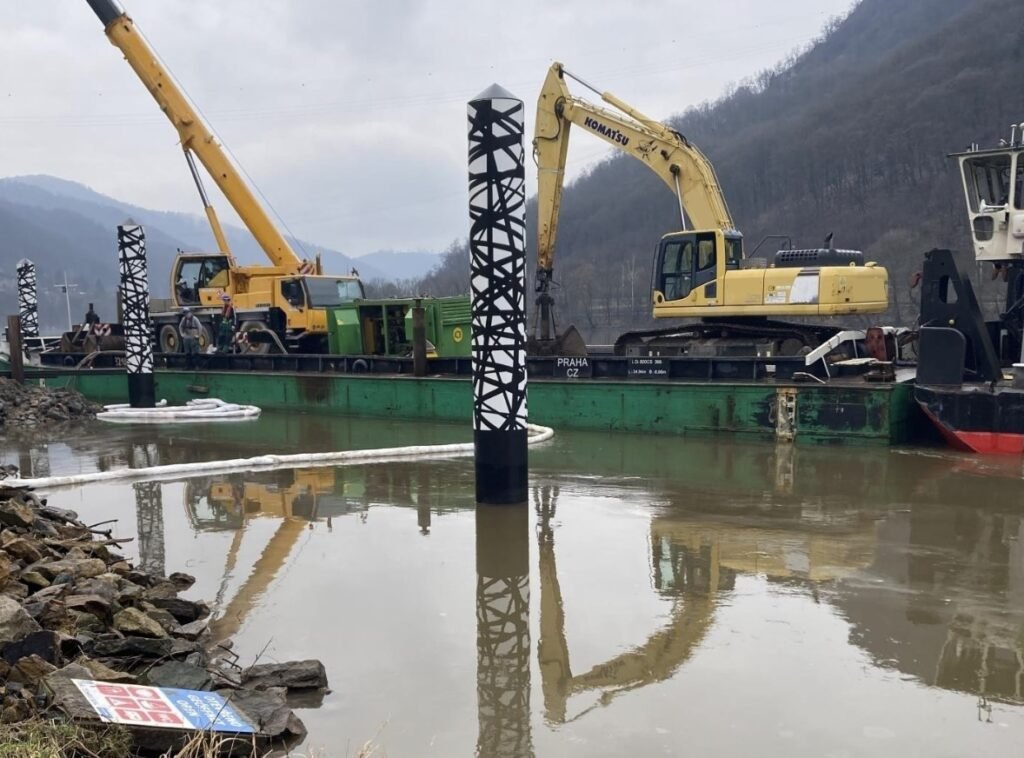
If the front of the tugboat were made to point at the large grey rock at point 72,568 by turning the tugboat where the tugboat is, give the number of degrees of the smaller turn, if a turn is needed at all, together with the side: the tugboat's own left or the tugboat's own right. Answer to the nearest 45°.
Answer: approximately 45° to the tugboat's own left

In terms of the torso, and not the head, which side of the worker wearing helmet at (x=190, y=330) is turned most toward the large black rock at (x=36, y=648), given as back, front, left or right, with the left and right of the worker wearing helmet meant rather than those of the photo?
front

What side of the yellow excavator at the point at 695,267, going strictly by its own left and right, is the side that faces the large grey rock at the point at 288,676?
left

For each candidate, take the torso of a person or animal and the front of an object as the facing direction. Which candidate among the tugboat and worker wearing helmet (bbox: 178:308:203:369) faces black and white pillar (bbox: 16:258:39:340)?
the tugboat

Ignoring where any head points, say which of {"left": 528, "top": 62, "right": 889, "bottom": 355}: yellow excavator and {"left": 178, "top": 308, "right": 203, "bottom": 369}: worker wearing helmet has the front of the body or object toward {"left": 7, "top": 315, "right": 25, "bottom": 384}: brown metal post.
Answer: the yellow excavator

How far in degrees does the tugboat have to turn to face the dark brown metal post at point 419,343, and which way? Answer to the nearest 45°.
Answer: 0° — it already faces it

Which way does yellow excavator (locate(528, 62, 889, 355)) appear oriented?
to the viewer's left

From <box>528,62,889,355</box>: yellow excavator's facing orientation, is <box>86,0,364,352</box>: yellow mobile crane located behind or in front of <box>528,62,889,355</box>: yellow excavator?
in front

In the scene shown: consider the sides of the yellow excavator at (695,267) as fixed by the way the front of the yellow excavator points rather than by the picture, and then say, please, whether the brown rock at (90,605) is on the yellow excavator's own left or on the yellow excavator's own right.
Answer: on the yellow excavator's own left

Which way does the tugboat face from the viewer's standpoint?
to the viewer's left

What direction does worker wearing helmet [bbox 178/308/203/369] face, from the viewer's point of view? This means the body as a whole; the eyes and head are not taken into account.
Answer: toward the camera

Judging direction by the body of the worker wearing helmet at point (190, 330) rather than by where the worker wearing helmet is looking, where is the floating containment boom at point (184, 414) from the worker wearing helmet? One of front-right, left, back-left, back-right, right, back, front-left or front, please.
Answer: front

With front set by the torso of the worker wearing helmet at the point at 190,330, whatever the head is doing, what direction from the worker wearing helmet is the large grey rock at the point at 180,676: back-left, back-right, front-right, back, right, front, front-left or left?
front

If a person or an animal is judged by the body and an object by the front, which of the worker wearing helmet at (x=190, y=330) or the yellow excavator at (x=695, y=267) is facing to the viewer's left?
the yellow excavator

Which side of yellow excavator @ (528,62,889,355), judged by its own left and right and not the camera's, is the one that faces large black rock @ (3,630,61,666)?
left

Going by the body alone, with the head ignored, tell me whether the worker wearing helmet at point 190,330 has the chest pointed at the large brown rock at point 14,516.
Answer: yes

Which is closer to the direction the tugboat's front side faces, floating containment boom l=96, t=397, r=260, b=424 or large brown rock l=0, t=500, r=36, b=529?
the floating containment boom

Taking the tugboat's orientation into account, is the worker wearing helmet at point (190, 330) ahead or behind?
ahead

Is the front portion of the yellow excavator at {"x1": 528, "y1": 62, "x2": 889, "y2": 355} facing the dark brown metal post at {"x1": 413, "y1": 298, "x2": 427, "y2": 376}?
yes

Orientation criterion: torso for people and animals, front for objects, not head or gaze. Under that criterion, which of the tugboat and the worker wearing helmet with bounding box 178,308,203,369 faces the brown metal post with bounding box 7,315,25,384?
the tugboat

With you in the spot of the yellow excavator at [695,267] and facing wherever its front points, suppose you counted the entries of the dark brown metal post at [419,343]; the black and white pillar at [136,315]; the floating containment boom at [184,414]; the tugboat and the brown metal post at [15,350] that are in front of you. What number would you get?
4

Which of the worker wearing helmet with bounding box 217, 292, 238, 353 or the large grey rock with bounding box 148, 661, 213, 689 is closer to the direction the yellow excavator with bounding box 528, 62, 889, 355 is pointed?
the worker wearing helmet
